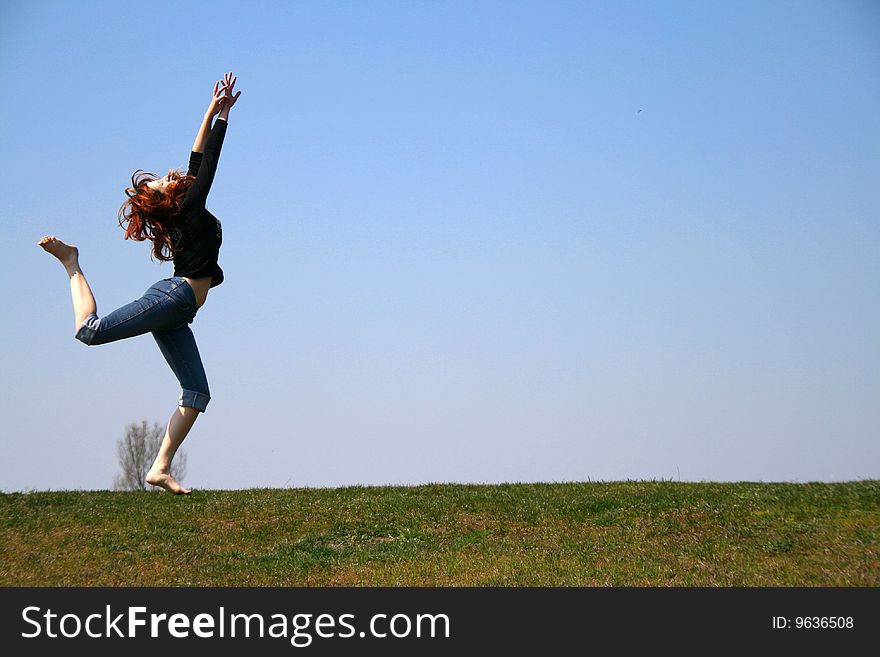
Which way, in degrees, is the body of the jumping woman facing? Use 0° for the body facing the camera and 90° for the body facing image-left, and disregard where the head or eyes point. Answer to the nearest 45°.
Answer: approximately 270°
